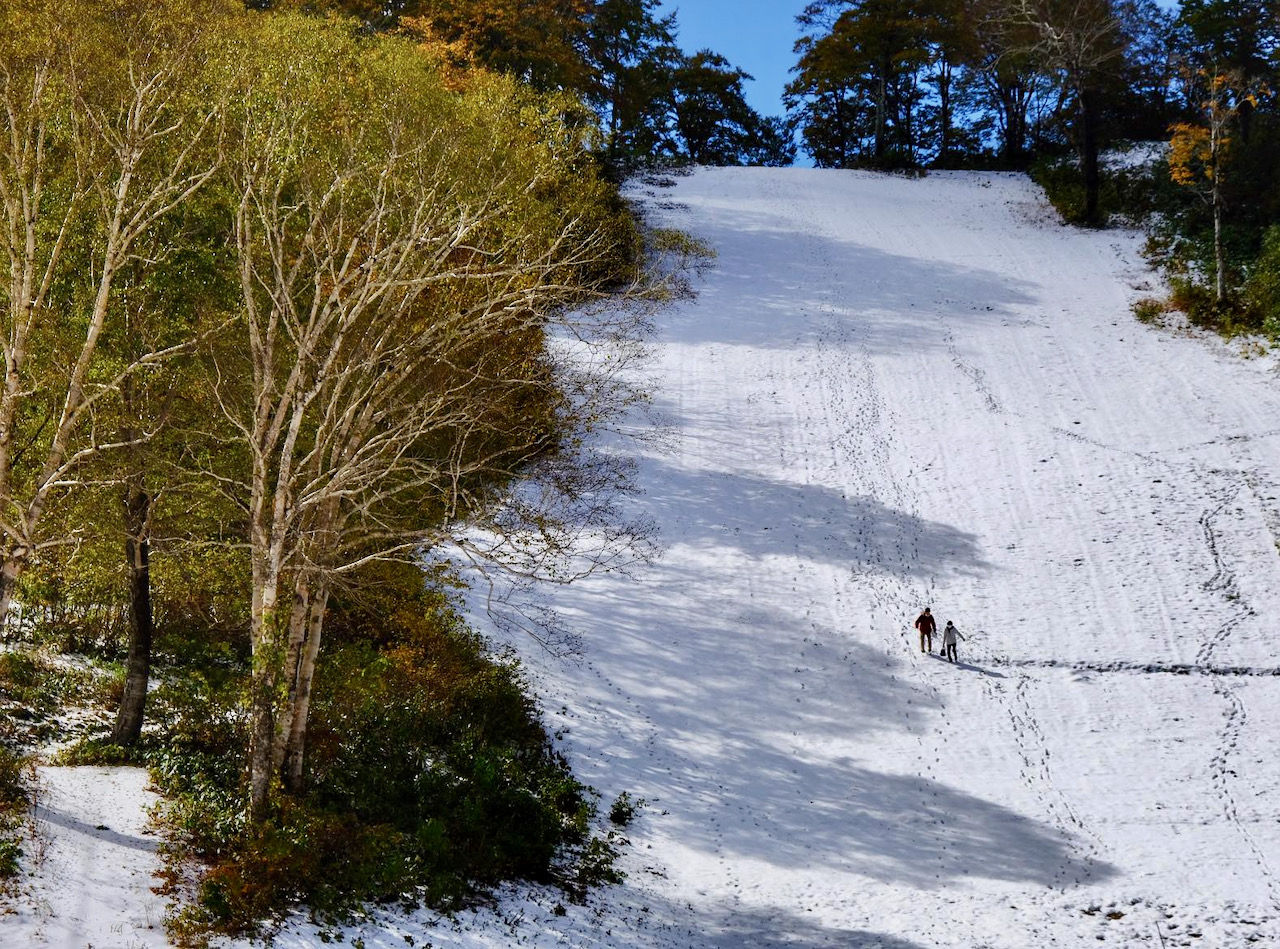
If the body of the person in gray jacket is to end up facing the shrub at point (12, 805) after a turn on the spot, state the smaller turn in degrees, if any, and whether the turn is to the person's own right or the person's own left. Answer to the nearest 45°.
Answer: approximately 45° to the person's own right

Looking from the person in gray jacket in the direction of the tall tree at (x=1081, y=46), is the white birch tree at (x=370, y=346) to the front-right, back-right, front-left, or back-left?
back-left

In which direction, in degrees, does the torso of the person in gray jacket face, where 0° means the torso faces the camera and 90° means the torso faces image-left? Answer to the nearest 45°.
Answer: approximately 0°

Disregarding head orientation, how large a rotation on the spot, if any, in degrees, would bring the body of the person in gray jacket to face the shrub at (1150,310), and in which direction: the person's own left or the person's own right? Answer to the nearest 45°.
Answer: approximately 180°

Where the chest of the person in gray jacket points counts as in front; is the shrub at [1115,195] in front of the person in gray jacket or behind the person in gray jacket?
behind

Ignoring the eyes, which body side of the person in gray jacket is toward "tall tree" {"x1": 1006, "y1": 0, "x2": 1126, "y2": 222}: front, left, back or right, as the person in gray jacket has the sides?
back

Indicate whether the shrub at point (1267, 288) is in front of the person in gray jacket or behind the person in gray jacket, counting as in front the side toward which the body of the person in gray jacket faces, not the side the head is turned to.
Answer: behind

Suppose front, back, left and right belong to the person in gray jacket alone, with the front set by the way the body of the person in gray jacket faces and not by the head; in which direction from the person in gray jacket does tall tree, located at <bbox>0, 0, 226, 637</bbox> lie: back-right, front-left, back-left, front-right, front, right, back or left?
front-right
